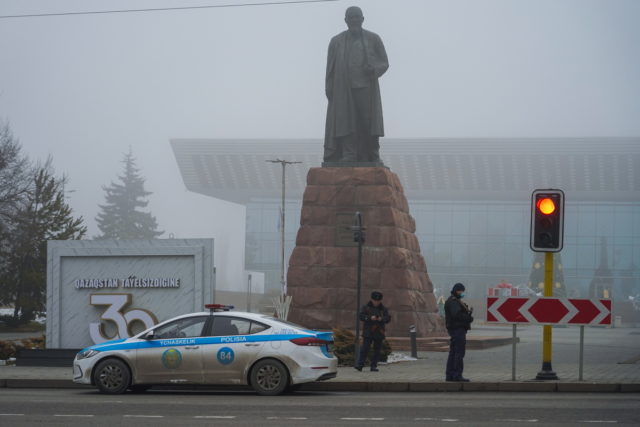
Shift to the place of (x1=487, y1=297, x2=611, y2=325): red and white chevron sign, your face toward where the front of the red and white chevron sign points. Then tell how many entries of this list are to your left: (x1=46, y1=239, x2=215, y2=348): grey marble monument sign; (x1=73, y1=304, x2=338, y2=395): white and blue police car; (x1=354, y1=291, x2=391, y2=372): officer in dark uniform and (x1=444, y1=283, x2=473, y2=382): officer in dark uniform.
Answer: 0

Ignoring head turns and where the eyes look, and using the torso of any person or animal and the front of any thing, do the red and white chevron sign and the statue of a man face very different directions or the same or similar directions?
same or similar directions

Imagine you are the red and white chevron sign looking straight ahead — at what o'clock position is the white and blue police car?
The white and blue police car is roughly at 2 o'clock from the red and white chevron sign.

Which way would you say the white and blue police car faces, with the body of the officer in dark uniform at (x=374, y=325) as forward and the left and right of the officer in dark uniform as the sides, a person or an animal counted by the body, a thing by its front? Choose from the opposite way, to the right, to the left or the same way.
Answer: to the right

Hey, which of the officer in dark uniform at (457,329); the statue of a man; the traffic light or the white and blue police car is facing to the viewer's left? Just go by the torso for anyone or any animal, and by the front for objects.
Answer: the white and blue police car

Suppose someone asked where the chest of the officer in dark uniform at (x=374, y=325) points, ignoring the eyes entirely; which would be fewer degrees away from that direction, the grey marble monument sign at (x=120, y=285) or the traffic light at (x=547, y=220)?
the traffic light

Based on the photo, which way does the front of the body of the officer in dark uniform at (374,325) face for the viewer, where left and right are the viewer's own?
facing the viewer

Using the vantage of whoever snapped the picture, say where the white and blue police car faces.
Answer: facing to the left of the viewer

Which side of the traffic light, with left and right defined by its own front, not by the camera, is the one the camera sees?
front

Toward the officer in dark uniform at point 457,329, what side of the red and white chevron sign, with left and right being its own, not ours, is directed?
right

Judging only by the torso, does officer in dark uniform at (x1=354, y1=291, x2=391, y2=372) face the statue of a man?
no

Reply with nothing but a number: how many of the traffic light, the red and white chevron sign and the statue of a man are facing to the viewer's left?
0

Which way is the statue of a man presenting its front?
toward the camera

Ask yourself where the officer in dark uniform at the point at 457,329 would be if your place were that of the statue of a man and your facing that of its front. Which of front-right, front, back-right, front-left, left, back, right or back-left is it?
front
